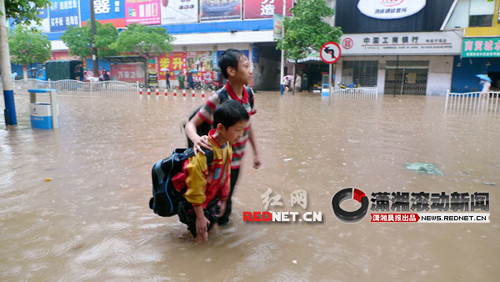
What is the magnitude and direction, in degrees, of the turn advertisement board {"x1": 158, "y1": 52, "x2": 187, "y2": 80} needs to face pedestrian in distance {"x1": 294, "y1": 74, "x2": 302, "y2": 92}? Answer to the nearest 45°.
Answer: approximately 45° to its left

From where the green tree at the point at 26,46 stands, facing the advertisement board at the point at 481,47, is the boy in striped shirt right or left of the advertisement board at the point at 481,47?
right

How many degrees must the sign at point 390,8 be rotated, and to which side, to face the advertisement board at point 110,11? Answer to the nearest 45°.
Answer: approximately 90° to its right

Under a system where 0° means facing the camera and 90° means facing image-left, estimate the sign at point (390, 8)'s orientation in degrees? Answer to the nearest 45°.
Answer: approximately 0°

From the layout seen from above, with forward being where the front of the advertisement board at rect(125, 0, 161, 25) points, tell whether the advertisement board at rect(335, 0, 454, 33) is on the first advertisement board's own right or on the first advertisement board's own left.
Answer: on the first advertisement board's own left

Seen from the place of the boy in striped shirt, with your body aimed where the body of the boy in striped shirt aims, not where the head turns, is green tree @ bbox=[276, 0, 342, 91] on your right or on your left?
on your left
